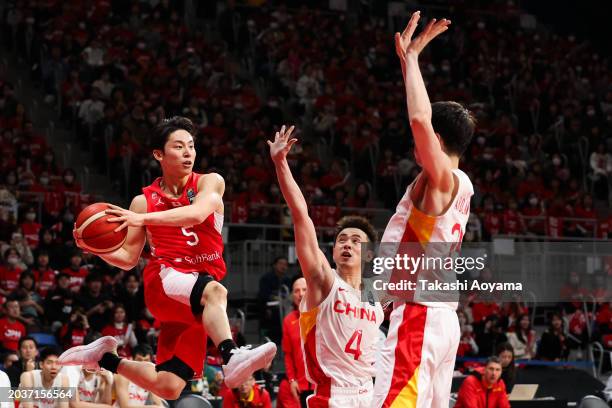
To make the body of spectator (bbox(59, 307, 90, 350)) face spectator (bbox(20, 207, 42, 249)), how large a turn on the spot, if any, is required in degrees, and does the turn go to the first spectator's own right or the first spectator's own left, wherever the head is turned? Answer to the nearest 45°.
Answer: approximately 180°

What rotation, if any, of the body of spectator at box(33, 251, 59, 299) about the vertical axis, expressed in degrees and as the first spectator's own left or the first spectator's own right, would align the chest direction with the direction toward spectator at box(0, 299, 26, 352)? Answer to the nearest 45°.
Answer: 0° — they already face them

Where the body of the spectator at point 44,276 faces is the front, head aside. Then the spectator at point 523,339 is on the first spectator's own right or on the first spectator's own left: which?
on the first spectator's own left

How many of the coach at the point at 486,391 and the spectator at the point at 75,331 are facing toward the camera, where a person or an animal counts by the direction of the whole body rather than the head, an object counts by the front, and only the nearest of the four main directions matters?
2

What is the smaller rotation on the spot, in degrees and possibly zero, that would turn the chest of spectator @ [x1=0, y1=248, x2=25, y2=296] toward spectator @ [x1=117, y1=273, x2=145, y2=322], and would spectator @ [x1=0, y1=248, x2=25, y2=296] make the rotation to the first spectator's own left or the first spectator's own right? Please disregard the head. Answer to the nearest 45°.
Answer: approximately 45° to the first spectator's own left

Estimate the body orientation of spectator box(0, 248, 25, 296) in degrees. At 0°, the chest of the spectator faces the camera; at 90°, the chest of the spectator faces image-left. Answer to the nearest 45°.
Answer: approximately 0°

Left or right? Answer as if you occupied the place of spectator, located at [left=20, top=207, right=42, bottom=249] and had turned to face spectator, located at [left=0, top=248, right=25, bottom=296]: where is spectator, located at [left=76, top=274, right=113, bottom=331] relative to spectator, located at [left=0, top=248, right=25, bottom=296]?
left

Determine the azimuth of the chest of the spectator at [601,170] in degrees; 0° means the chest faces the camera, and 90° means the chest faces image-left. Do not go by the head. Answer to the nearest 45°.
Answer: approximately 0°

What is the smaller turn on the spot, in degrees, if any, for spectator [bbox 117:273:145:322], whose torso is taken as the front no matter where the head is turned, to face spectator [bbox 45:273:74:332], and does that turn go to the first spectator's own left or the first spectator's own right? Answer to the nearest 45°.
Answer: approximately 90° to the first spectator's own right

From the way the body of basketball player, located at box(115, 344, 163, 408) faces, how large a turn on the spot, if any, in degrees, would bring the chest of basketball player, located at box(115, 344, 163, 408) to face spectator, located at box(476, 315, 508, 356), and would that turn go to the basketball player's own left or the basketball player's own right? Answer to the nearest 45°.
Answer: approximately 135° to the basketball player's own left
